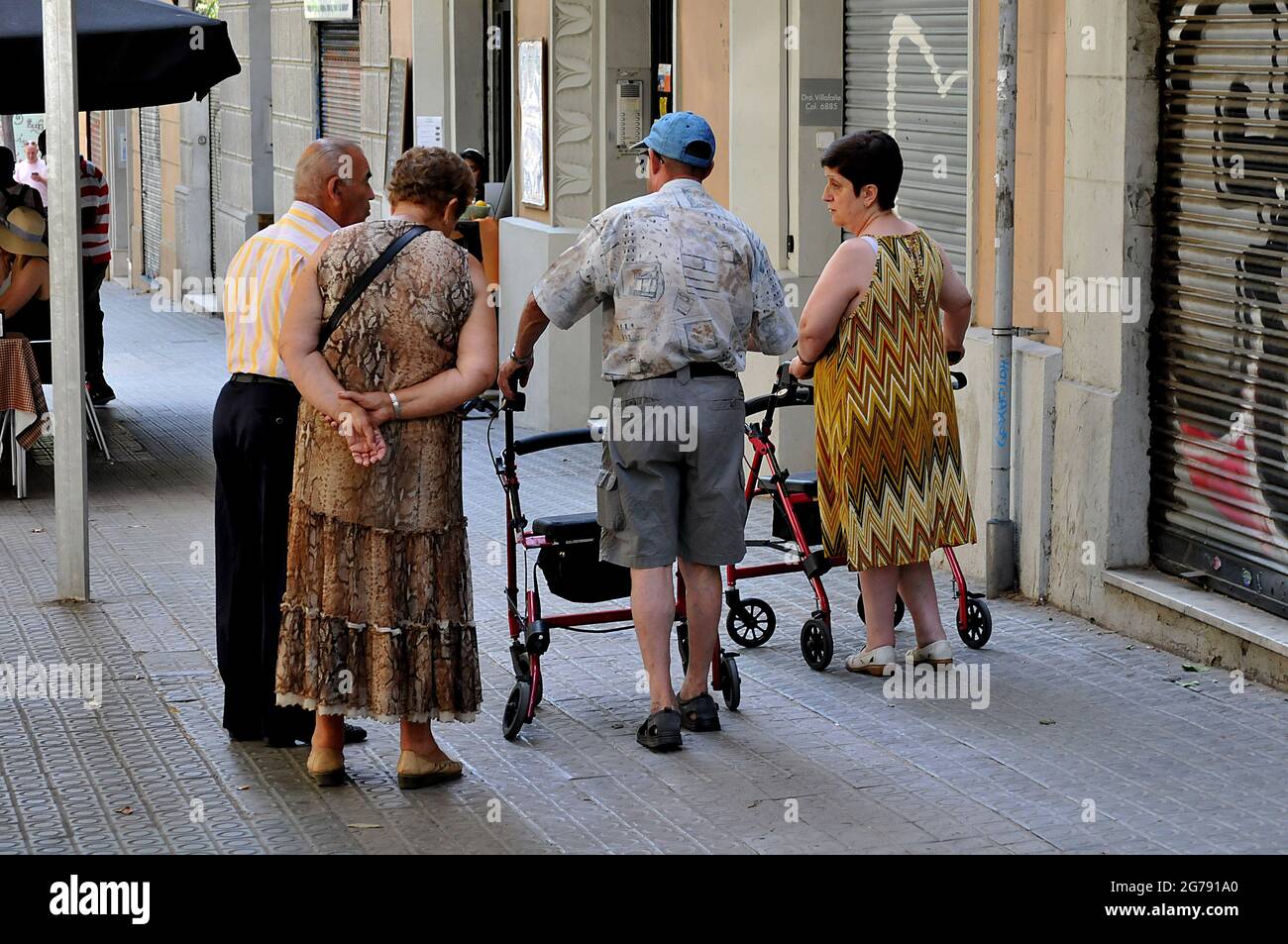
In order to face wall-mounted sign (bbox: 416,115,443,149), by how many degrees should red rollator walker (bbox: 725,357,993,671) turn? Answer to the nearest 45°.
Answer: approximately 45° to its right

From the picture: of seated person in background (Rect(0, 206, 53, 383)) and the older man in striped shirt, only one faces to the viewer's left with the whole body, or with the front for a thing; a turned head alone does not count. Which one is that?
the seated person in background

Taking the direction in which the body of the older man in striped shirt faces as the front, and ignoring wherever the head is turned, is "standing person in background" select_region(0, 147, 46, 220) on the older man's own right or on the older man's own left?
on the older man's own left

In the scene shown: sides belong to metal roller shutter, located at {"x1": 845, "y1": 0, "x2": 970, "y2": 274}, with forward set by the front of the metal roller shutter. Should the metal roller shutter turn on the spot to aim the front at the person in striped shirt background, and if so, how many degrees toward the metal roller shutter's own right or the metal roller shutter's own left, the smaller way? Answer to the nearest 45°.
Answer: approximately 90° to the metal roller shutter's own right

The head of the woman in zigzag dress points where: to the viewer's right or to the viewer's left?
to the viewer's left

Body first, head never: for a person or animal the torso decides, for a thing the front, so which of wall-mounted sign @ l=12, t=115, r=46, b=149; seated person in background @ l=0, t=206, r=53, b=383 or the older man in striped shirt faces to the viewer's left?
the seated person in background

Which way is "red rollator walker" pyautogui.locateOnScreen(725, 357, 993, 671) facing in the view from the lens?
facing away from the viewer and to the left of the viewer
